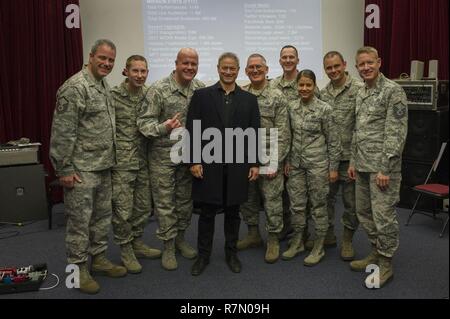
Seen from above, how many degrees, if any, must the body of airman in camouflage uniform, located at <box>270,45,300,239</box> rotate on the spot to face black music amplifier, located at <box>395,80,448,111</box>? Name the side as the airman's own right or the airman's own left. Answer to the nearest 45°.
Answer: approximately 135° to the airman's own left

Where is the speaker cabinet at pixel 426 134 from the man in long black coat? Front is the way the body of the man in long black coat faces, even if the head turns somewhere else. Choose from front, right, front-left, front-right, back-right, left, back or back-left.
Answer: back-left

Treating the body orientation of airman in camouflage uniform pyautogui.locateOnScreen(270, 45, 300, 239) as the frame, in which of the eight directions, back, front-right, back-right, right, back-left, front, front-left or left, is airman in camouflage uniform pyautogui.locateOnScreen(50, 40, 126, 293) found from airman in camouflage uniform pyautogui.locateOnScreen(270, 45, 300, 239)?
front-right

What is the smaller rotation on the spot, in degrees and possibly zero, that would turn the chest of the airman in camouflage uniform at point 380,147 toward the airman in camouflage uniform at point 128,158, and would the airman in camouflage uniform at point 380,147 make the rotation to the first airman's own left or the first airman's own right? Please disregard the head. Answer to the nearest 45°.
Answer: approximately 45° to the first airman's own right

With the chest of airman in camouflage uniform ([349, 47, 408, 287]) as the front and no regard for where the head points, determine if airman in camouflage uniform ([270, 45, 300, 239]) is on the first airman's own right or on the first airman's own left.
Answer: on the first airman's own right

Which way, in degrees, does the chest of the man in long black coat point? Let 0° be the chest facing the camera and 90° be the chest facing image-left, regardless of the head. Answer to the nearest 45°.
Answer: approximately 0°

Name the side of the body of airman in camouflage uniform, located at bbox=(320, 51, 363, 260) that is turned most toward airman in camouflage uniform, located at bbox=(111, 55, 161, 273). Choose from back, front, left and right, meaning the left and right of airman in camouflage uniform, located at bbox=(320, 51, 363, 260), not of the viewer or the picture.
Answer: right

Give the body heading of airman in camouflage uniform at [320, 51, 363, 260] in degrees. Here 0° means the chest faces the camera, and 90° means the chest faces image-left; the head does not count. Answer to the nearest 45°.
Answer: approximately 0°

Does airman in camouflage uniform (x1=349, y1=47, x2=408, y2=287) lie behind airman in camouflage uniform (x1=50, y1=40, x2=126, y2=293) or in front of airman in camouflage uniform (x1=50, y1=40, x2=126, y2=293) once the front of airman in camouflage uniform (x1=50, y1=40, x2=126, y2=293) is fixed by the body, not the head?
in front
